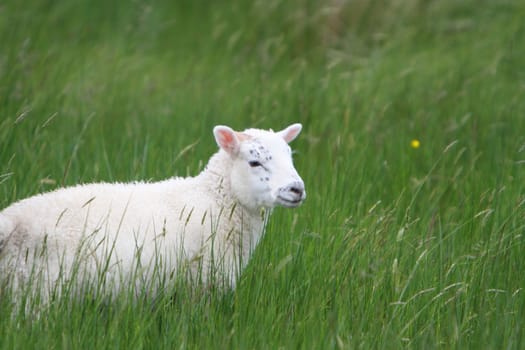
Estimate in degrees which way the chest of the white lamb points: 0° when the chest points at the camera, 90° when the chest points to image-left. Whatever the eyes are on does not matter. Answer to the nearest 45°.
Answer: approximately 270°
